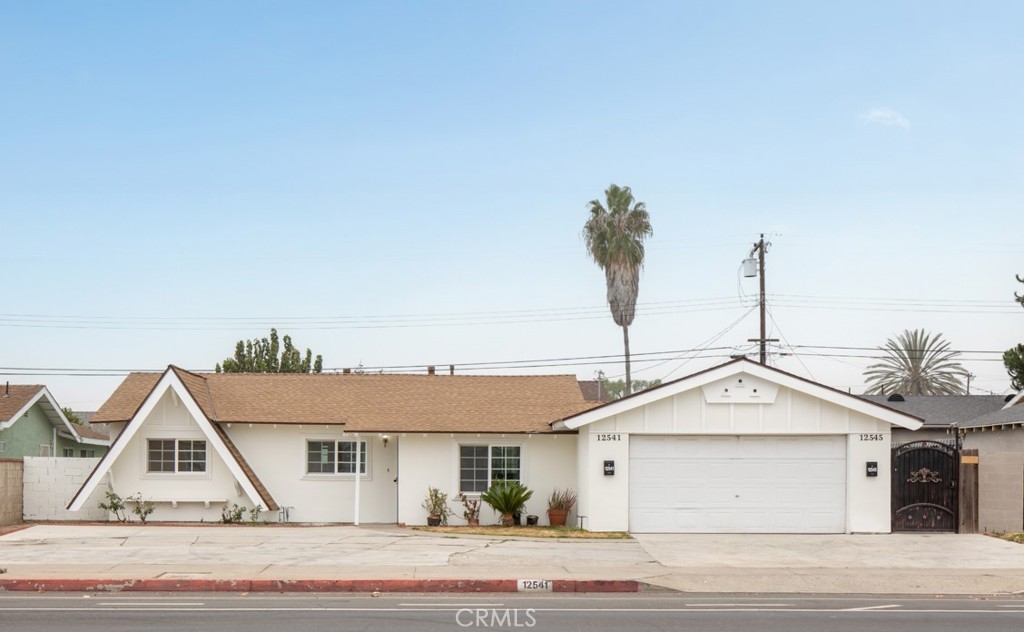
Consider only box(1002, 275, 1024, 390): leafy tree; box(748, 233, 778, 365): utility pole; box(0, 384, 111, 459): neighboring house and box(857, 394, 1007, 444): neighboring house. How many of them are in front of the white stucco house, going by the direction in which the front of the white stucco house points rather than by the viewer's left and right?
0

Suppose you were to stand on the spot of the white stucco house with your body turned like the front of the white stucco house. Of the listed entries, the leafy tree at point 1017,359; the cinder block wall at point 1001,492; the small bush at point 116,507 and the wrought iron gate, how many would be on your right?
1

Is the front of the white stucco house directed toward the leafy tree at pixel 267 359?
no

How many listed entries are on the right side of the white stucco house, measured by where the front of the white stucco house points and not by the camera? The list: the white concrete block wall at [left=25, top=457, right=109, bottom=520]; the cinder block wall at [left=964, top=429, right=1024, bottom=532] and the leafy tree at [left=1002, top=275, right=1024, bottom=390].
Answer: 1

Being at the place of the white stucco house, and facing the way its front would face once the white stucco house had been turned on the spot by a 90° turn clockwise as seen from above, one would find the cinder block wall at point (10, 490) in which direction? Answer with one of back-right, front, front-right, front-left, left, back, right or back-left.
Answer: front

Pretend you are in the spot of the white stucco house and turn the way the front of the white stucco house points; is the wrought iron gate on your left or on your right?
on your left

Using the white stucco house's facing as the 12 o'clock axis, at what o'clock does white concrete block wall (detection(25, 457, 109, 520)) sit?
The white concrete block wall is roughly at 3 o'clock from the white stucco house.

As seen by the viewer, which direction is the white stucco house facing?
toward the camera

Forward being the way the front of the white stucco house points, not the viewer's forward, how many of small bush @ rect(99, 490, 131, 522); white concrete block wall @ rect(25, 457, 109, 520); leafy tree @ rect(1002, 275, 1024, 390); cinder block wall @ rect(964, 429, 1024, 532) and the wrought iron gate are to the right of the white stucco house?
2

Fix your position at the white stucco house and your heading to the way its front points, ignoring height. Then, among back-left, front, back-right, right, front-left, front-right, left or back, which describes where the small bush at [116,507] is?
right

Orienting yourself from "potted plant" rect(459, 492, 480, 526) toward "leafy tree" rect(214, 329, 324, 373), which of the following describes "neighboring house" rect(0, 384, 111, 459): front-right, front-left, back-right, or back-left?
front-left

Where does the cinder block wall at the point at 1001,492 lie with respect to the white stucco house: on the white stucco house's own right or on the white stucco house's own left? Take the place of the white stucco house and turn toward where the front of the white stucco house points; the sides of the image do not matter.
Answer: on the white stucco house's own left

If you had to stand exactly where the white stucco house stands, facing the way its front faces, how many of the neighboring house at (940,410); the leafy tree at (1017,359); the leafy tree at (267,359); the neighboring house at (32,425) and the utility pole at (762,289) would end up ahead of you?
0

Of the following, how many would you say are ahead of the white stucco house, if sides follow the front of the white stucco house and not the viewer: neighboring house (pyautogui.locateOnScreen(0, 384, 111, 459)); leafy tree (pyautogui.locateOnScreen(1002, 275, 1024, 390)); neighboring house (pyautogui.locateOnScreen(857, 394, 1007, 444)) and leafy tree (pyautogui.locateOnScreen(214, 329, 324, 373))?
0

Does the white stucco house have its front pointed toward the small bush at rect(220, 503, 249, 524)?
no
